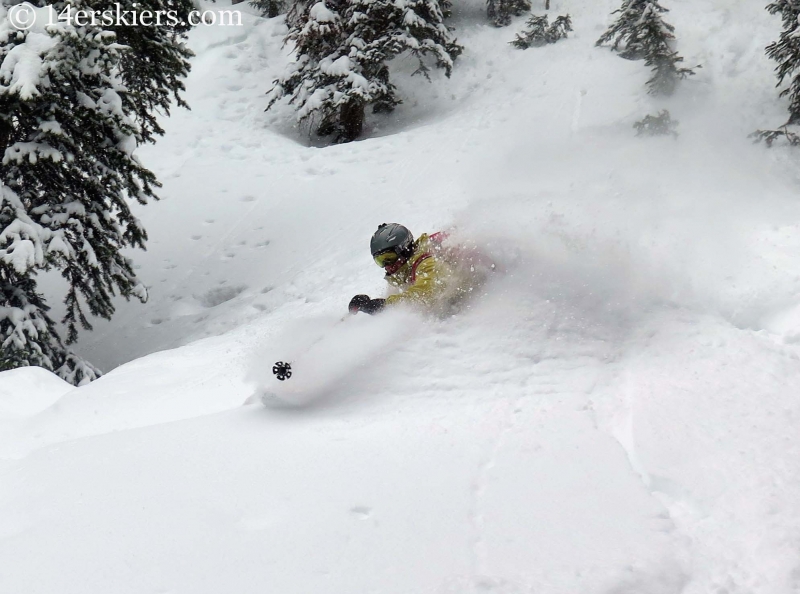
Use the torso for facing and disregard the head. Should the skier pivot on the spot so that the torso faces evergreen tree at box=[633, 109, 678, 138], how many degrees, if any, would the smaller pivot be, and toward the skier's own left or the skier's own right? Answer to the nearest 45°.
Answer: approximately 180°

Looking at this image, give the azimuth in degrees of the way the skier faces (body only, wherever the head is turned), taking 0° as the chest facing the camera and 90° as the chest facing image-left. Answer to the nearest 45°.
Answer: approximately 45°

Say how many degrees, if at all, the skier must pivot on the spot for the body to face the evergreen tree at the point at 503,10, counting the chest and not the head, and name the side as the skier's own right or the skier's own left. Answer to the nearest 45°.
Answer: approximately 135° to the skier's own right

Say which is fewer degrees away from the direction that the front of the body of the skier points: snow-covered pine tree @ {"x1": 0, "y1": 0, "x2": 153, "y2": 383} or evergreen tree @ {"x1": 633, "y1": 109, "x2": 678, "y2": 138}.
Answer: the snow-covered pine tree

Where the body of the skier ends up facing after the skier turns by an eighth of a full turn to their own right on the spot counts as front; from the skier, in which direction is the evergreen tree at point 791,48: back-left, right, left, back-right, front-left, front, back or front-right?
back-right

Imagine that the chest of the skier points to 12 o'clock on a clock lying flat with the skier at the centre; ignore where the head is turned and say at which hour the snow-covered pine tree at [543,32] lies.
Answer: The snow-covered pine tree is roughly at 5 o'clock from the skier.

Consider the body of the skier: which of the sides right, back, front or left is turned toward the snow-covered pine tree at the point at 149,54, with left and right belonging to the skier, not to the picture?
right
